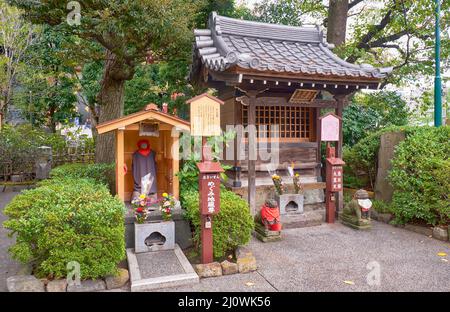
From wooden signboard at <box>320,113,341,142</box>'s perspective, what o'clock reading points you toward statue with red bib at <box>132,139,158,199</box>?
The statue with red bib is roughly at 2 o'clock from the wooden signboard.

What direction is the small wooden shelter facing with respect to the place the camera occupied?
facing the viewer

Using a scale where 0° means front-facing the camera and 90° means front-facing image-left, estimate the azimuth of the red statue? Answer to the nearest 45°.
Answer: approximately 315°

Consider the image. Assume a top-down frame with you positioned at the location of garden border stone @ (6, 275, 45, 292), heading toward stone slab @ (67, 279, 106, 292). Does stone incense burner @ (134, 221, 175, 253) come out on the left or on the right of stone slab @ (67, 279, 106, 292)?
left

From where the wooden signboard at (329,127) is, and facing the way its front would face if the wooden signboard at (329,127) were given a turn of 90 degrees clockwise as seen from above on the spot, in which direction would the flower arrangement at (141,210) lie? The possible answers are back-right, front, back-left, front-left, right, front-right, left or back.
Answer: front-left

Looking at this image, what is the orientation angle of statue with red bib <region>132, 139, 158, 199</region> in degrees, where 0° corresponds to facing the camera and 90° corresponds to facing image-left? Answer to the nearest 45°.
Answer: approximately 0°

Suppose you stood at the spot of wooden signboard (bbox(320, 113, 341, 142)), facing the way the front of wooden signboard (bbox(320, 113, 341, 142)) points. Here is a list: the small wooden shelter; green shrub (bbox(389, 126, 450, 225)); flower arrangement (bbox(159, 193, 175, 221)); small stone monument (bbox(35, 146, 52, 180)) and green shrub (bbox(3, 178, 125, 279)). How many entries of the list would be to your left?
1

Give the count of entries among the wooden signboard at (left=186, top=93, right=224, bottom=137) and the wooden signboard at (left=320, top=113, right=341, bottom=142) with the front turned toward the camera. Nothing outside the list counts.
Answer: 2

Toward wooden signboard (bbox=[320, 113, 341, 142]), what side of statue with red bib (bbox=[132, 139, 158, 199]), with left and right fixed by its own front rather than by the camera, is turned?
left

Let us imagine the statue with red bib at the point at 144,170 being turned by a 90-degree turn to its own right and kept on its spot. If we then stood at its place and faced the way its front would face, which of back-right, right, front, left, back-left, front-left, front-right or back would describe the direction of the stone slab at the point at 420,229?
back

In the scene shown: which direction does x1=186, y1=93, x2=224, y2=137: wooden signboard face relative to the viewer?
toward the camera

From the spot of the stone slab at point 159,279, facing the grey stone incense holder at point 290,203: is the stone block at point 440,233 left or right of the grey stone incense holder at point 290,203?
right

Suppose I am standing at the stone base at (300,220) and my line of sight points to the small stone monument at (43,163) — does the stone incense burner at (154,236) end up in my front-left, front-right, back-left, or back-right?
front-left

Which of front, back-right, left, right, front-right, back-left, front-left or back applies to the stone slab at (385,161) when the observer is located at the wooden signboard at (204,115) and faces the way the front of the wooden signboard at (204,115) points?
back-left

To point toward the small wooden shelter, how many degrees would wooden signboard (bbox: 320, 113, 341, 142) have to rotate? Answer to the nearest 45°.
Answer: approximately 45° to its right

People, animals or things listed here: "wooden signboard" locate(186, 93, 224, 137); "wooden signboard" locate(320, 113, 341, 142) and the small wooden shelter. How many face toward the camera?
3

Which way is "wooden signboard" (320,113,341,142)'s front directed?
toward the camera
